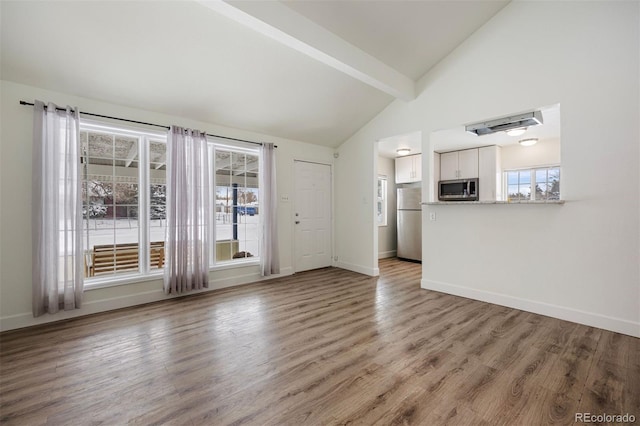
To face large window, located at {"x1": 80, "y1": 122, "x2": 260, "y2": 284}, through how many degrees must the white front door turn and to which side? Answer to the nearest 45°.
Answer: approximately 90° to its right

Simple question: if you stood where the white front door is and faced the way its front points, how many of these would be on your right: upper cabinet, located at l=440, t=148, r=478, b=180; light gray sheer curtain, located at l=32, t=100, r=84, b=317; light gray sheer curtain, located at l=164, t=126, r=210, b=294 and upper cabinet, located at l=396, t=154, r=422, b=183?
2

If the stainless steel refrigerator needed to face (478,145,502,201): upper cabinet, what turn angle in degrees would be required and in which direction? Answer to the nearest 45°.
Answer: approximately 135° to its left

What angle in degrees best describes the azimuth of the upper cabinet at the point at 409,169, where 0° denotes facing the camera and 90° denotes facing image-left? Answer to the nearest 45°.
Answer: approximately 45°

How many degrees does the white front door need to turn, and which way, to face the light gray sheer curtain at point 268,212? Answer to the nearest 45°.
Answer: approximately 90° to its right

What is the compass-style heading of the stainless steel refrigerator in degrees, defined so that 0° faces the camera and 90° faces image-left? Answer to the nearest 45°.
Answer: approximately 45°
